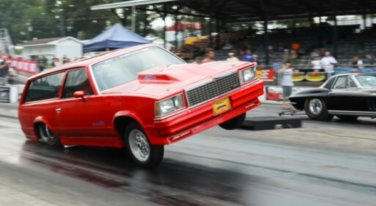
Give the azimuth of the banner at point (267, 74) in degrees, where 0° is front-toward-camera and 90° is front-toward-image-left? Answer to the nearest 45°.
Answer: approximately 0°

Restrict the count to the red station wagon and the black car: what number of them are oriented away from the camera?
0

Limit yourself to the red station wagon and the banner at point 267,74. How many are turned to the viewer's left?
0

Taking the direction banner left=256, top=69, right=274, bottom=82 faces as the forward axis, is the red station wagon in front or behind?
in front

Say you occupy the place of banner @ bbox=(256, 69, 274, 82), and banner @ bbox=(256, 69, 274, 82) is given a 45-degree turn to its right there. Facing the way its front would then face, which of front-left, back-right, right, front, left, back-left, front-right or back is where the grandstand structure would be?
back-right

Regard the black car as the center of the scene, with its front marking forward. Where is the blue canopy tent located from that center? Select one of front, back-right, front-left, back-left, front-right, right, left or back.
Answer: back

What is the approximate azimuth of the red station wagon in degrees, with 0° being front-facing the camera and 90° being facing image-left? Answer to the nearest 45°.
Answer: approximately 315°

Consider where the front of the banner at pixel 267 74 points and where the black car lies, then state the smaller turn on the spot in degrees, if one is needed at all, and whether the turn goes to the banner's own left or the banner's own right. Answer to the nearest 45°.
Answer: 0° — it already faces it

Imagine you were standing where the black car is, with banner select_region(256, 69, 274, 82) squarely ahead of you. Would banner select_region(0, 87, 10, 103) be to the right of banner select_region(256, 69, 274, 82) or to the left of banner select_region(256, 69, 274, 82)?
left

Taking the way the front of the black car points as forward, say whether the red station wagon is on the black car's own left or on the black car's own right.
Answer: on the black car's own right

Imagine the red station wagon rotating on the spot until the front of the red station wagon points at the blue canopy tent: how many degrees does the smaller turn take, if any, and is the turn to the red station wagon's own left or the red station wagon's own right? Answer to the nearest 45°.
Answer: approximately 135° to the red station wagon's own left
